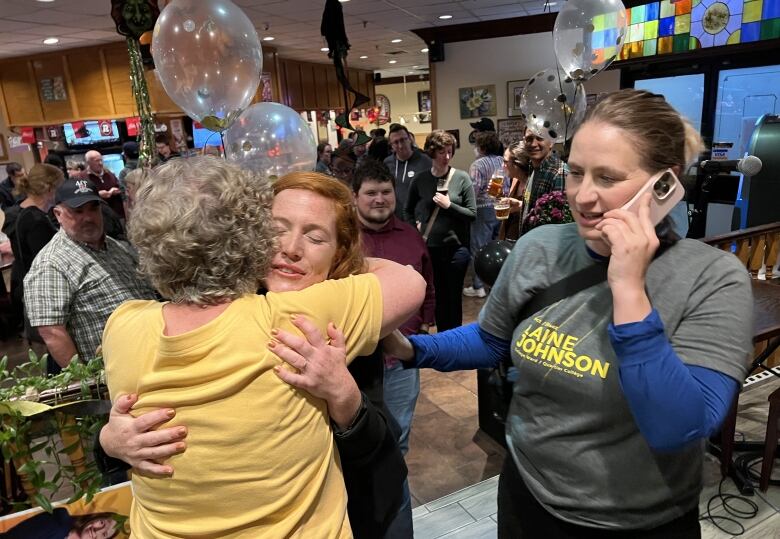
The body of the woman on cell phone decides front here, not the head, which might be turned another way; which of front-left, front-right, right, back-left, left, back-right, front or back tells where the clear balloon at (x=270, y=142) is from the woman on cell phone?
right

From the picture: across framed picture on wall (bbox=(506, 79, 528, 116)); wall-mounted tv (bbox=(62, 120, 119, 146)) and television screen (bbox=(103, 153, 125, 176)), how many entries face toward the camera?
3

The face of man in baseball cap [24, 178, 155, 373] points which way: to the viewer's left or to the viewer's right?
to the viewer's right

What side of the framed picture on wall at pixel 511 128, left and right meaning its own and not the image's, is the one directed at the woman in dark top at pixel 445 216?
front

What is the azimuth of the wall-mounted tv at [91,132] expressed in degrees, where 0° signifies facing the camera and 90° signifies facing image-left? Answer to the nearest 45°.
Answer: approximately 0°

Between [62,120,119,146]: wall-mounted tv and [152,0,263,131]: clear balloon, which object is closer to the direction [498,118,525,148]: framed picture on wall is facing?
the clear balloon

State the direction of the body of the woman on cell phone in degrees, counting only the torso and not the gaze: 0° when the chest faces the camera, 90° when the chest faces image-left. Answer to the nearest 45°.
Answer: approximately 45°

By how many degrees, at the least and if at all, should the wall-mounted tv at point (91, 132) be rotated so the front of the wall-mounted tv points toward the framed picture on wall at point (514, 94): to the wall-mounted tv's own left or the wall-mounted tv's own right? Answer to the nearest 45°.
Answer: approximately 45° to the wall-mounted tv's own left

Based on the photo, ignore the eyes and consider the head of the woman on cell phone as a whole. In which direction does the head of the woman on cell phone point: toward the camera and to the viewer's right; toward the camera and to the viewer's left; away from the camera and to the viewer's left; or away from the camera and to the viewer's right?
toward the camera and to the viewer's left

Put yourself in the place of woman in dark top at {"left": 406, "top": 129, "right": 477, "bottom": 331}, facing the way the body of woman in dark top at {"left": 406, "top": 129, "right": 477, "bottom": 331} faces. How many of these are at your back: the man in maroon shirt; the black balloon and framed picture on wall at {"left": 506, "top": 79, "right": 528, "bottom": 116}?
1

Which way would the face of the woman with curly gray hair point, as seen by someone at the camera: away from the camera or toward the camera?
away from the camera

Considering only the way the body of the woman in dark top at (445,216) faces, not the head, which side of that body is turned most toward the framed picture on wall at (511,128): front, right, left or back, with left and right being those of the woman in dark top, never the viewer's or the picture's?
back

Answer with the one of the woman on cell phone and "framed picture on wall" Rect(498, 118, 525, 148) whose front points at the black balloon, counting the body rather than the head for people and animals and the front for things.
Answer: the framed picture on wall
